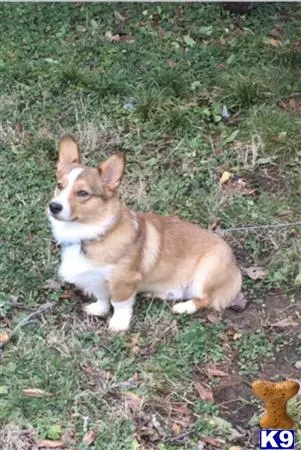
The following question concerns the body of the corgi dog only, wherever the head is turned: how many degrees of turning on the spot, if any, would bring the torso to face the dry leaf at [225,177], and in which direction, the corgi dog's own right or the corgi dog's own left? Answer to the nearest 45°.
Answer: approximately 180°

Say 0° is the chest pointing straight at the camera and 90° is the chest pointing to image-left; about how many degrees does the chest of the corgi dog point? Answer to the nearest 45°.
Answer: approximately 45°

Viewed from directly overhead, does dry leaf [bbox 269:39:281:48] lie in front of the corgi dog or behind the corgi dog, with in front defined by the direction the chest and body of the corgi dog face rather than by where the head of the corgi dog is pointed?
behind

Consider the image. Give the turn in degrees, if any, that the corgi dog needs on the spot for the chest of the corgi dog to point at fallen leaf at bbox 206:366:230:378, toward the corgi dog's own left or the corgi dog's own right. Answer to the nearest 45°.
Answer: approximately 90° to the corgi dog's own left

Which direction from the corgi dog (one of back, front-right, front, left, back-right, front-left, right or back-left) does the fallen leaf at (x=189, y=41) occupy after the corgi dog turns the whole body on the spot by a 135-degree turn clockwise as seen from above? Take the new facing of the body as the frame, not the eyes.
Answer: front

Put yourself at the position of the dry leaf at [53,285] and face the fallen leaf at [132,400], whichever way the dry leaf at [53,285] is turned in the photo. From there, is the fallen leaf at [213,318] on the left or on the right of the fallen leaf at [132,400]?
left

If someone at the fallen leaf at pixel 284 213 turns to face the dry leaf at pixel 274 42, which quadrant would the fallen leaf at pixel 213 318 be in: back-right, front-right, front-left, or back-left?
back-left

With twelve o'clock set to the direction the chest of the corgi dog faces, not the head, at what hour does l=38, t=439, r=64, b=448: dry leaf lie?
The dry leaf is roughly at 11 o'clock from the corgi dog.

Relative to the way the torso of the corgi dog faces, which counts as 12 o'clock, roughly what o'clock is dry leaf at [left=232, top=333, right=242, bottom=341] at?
The dry leaf is roughly at 8 o'clock from the corgi dog.

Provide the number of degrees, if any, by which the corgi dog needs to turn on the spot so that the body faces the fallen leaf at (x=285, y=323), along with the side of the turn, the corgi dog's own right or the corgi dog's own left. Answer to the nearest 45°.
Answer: approximately 135° to the corgi dog's own left

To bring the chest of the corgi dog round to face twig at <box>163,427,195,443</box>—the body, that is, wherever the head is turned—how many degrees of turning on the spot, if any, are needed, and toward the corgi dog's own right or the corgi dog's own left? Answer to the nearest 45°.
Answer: approximately 45° to the corgi dog's own left
